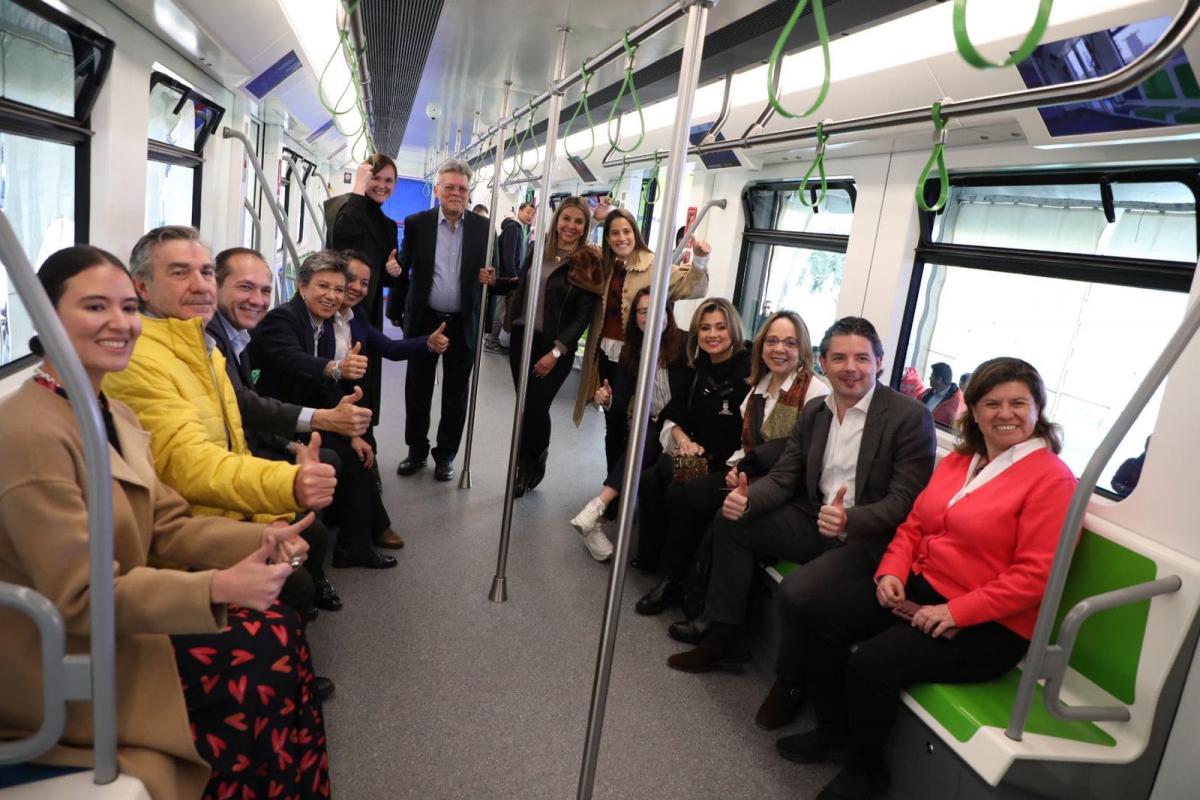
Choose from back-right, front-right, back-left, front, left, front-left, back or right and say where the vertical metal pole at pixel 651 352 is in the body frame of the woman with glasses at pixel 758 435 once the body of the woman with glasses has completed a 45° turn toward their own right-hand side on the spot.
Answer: left

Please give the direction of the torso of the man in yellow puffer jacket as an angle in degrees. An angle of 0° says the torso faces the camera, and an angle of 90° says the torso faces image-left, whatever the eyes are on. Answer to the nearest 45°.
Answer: approximately 315°

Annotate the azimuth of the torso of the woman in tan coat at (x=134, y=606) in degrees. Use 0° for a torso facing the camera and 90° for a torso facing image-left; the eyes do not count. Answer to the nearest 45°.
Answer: approximately 270°

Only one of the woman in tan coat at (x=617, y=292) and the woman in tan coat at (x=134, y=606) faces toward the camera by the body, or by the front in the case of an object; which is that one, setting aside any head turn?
the woman in tan coat at (x=617, y=292)

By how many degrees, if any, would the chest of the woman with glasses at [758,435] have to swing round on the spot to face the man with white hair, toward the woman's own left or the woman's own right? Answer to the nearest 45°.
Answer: approximately 90° to the woman's own right

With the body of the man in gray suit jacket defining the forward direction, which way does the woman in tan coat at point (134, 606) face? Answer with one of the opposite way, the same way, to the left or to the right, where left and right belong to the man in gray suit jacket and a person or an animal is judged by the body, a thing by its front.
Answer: the opposite way

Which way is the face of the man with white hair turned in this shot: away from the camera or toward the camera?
toward the camera

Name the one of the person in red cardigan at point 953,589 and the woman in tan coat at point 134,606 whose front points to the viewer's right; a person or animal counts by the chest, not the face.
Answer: the woman in tan coat

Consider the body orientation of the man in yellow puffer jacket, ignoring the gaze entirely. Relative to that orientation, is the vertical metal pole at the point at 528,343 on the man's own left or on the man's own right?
on the man's own left

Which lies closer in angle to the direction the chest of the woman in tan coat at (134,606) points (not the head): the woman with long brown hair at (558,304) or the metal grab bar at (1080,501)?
the metal grab bar

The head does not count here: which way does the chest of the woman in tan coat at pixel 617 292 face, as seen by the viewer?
toward the camera

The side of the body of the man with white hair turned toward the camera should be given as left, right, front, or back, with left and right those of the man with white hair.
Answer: front

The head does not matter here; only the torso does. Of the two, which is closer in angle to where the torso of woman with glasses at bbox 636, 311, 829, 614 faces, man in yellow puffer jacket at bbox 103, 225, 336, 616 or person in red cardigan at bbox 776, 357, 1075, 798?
the man in yellow puffer jacket

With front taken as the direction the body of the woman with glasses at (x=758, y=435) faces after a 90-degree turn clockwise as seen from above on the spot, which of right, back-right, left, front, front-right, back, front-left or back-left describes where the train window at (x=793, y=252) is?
front-right

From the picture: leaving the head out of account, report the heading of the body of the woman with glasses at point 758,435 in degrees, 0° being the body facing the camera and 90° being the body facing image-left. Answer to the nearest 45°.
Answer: approximately 45°

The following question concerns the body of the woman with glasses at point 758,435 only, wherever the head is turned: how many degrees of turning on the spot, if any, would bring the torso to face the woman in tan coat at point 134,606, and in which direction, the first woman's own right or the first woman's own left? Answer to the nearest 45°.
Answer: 0° — they already face them

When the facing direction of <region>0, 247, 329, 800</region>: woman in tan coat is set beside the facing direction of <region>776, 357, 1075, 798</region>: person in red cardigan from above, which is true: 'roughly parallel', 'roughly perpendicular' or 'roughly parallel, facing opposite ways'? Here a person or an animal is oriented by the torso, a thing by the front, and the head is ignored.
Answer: roughly parallel, facing opposite ways
